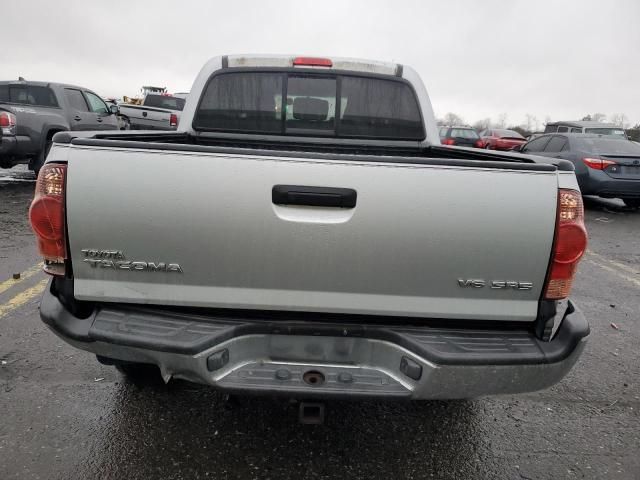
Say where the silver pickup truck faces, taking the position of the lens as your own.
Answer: facing away from the viewer

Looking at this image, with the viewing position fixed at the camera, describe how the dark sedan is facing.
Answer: facing away from the viewer and to the left of the viewer

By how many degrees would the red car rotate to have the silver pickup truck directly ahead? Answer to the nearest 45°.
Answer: approximately 135° to its left

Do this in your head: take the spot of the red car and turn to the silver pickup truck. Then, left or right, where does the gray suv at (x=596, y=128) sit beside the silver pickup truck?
left

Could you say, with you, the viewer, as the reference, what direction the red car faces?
facing away from the viewer and to the left of the viewer
